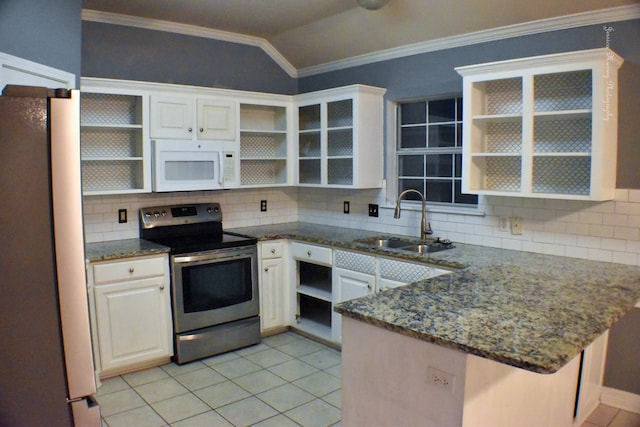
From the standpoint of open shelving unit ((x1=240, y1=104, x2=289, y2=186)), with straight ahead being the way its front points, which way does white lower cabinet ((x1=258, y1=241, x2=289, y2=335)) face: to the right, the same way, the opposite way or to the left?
the same way

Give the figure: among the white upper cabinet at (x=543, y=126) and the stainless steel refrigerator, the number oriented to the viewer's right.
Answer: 1

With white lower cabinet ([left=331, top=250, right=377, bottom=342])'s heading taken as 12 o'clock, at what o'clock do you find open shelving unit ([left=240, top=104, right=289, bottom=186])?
The open shelving unit is roughly at 3 o'clock from the white lower cabinet.

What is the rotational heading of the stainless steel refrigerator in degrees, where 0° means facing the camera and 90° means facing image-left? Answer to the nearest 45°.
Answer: approximately 270°

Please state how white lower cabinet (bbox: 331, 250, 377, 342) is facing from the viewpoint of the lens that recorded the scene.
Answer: facing the viewer and to the left of the viewer

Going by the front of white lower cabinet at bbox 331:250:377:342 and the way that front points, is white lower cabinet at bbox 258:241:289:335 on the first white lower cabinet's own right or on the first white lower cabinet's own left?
on the first white lower cabinet's own right

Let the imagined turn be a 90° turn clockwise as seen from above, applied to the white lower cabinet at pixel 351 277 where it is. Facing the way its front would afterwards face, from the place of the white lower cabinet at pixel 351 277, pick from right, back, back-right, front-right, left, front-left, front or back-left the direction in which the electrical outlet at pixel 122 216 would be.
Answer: front-left

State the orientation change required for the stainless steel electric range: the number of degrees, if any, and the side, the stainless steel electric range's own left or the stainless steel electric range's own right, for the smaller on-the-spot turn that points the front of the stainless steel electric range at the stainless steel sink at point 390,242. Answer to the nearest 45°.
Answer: approximately 45° to the stainless steel electric range's own left

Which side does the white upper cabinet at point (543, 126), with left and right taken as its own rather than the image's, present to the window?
right

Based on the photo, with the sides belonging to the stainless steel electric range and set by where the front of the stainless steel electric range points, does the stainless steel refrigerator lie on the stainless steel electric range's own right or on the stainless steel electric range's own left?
on the stainless steel electric range's own right

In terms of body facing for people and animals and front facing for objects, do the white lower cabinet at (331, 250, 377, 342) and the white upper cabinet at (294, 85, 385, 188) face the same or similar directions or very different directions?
same or similar directions

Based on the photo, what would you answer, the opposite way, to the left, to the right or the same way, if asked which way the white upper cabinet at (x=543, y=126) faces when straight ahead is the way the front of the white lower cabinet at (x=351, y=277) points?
the same way

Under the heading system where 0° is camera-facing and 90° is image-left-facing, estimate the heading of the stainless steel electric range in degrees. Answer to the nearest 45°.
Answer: approximately 315°
